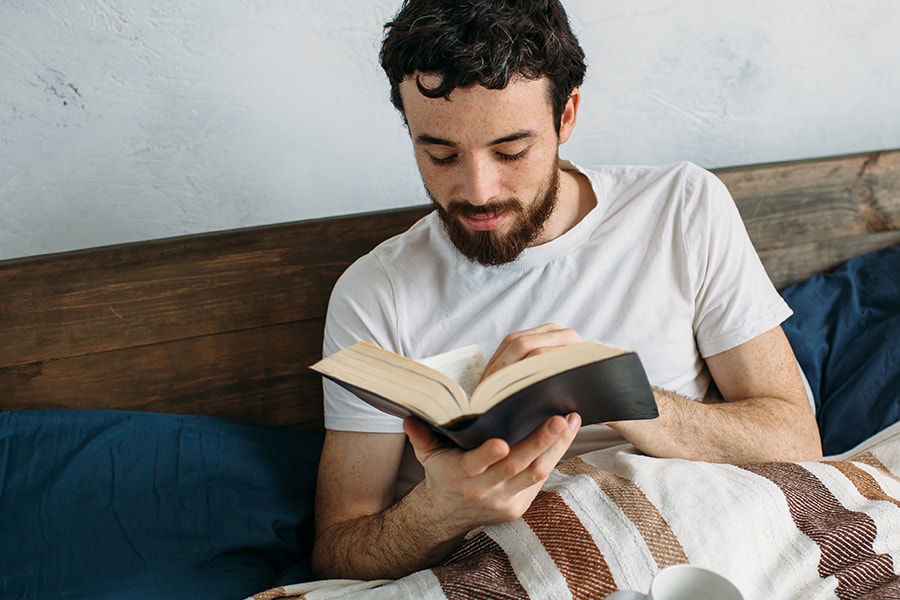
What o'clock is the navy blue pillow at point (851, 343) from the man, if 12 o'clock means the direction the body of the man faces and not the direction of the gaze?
The navy blue pillow is roughly at 8 o'clock from the man.

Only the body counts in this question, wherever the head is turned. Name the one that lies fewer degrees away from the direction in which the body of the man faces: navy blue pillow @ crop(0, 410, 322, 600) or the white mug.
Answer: the white mug

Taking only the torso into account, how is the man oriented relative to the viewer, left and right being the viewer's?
facing the viewer

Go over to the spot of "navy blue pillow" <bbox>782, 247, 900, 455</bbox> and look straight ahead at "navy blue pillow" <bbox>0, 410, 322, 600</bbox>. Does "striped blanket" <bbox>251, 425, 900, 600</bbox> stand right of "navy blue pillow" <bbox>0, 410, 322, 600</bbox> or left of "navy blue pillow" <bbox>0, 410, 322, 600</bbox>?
left

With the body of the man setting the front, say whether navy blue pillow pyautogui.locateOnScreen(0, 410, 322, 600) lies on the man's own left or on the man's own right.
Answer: on the man's own right

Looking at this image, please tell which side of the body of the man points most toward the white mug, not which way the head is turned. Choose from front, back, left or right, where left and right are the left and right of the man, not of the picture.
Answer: front
